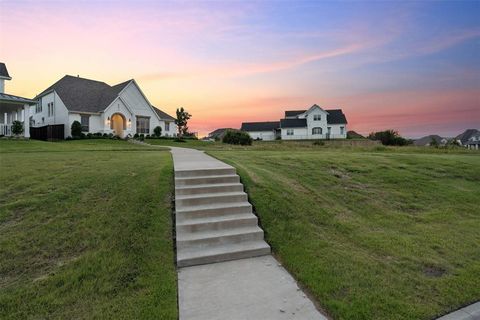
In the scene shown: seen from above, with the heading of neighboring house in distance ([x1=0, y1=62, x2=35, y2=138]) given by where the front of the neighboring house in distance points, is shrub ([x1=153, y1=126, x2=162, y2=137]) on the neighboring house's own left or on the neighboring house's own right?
on the neighboring house's own left

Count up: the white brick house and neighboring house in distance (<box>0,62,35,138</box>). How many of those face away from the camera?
0

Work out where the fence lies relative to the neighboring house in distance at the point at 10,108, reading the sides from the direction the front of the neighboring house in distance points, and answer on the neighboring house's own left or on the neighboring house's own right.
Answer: on the neighboring house's own left

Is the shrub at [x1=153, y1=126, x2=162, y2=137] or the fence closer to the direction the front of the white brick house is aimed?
the shrub

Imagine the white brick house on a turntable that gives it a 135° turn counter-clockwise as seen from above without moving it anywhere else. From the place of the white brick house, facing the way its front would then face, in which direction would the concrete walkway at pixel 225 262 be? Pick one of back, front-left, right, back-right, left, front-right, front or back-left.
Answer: back

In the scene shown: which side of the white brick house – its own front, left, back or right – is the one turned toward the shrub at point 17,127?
right

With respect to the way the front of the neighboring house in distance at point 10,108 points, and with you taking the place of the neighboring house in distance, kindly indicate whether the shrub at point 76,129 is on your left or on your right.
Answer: on your left

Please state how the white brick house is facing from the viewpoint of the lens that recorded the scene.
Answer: facing the viewer and to the right of the viewer

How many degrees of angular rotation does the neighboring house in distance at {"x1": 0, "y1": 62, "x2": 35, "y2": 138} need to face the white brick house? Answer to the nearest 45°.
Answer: approximately 90° to its left
